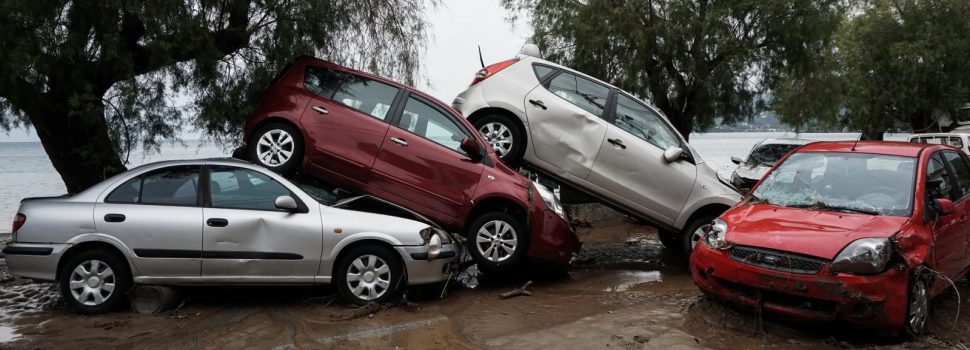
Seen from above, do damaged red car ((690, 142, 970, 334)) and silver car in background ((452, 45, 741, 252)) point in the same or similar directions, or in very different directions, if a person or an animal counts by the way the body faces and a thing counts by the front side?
very different directions

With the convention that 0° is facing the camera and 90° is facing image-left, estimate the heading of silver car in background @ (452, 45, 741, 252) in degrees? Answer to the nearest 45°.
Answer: approximately 270°

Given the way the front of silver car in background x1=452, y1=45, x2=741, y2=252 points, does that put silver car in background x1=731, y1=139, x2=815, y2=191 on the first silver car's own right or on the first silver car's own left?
on the first silver car's own left

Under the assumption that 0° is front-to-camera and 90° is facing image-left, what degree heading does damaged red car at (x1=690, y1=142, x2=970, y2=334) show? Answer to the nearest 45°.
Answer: approximately 45°

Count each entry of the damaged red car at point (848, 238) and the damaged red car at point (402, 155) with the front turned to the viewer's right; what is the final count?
1

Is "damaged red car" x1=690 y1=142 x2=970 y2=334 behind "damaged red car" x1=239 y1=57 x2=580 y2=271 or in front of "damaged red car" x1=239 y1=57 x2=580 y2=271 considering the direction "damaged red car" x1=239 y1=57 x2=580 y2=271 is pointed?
in front

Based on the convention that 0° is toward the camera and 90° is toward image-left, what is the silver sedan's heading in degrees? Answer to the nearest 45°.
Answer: approximately 270°

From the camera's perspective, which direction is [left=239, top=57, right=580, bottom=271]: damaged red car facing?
to the viewer's right

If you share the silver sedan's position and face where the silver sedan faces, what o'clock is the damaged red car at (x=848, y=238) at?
The damaged red car is roughly at 1 o'clock from the silver sedan.

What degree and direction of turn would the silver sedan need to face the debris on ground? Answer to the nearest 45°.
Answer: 0° — it already faces it

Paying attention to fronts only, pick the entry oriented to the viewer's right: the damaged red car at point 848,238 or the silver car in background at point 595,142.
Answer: the silver car in background

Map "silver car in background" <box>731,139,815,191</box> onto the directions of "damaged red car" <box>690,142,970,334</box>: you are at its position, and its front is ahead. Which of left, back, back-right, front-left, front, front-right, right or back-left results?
back-right
